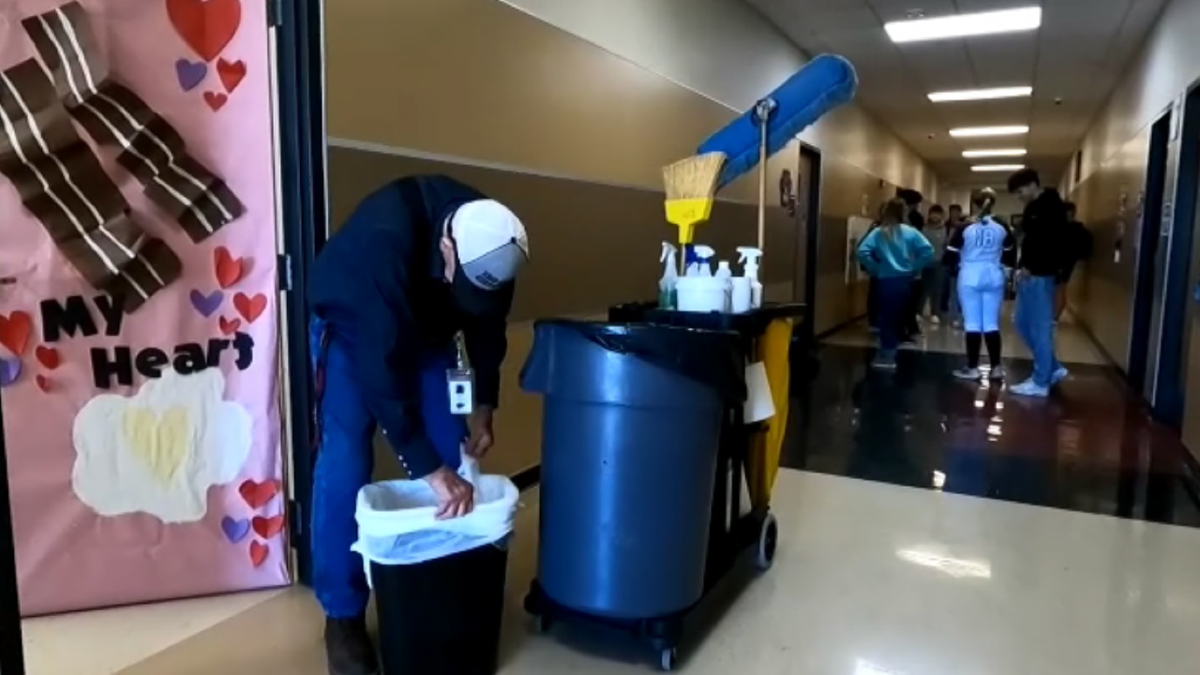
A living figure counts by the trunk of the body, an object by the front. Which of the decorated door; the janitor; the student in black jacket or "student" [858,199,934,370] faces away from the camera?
the student

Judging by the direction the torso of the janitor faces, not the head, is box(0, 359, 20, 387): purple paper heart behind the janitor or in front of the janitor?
behind

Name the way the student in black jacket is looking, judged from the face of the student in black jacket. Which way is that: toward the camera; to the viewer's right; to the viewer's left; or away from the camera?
to the viewer's left

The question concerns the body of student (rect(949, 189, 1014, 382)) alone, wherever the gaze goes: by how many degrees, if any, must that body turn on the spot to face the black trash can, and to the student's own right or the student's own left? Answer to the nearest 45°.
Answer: approximately 180°

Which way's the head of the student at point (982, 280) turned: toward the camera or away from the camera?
away from the camera

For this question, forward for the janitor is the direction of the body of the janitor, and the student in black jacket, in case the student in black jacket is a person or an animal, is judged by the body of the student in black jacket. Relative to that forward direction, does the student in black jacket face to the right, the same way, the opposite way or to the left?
the opposite way

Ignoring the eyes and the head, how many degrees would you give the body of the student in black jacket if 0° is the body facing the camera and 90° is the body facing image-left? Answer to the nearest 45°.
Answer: approximately 90°

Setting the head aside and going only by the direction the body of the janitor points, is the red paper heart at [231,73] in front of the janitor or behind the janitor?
behind

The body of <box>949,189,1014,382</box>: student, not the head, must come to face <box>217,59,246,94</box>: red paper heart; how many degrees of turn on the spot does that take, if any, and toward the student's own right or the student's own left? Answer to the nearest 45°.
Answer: approximately 180°

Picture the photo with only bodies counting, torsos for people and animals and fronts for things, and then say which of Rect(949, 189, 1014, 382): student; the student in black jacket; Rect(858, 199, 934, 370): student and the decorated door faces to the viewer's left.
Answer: the student in black jacket

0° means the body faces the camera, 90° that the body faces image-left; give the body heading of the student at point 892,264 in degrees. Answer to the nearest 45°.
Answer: approximately 180°

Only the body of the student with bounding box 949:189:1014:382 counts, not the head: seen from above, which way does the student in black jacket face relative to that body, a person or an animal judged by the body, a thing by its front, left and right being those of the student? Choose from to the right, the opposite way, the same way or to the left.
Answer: to the left

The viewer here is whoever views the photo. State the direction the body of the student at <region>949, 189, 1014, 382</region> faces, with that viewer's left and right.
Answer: facing away from the viewer
